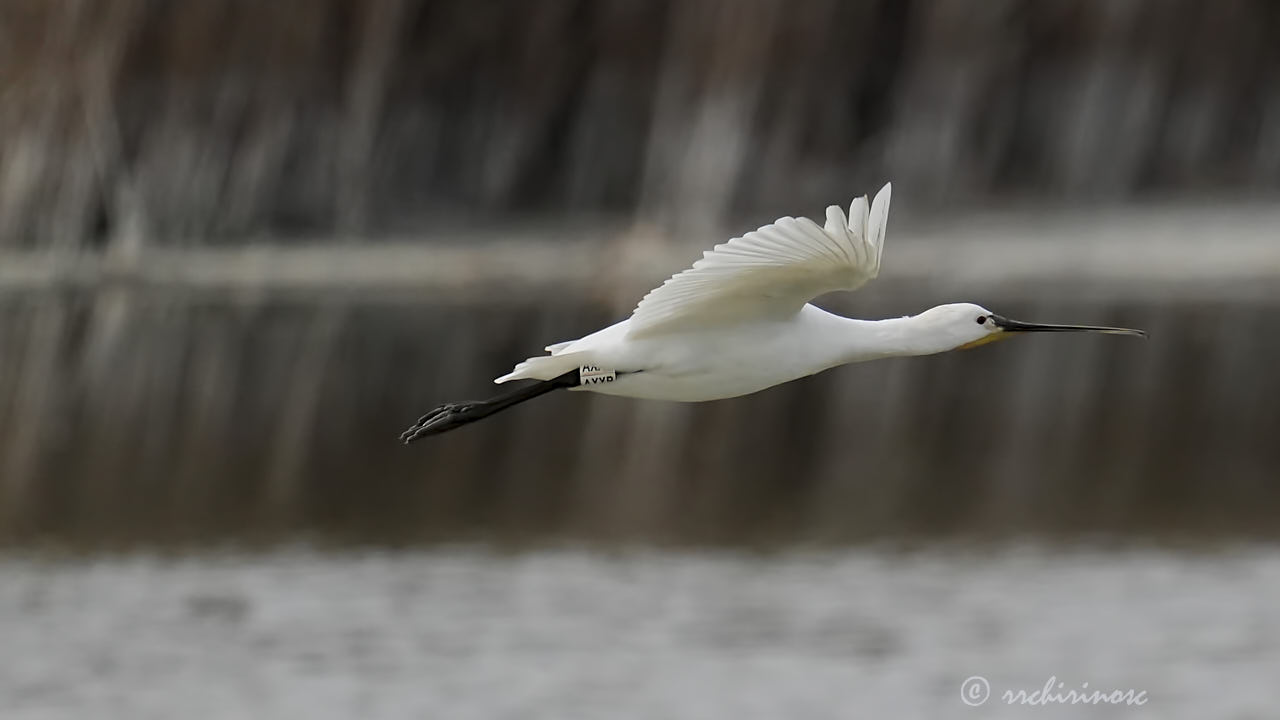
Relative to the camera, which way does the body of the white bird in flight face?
to the viewer's right
